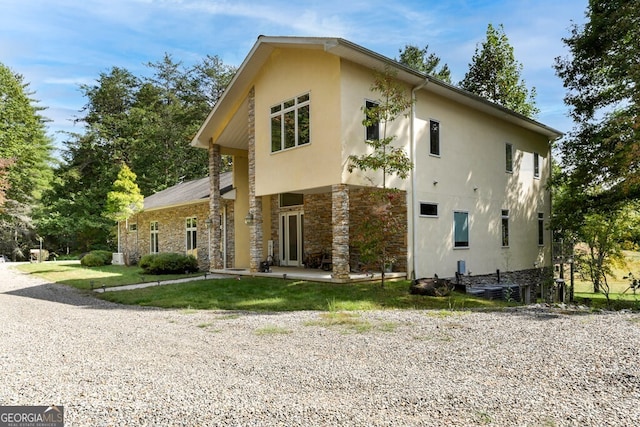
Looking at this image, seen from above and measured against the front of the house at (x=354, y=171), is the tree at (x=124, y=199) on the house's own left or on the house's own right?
on the house's own right

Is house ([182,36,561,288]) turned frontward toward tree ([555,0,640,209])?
no

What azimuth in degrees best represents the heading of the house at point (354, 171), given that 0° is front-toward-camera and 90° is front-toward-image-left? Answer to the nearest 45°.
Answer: approximately 45°

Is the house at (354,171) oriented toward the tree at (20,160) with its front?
no

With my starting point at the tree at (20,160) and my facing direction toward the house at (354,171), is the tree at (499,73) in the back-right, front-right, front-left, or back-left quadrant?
front-left

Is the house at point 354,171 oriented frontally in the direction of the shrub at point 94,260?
no

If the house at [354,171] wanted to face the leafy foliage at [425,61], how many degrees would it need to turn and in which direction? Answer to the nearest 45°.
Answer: approximately 135° to its right

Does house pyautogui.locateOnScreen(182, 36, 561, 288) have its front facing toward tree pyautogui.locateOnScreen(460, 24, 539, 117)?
no
